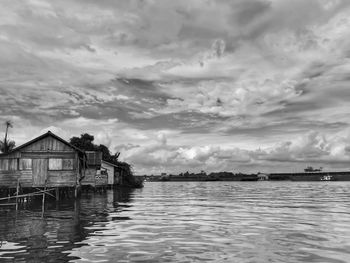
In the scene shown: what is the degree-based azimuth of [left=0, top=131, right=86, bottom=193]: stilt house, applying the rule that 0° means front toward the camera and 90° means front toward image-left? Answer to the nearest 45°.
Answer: approximately 0°
